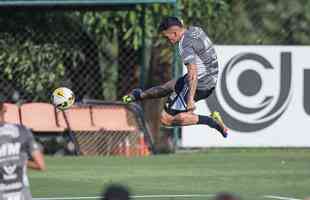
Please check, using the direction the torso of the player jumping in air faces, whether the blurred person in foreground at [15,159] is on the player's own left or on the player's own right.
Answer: on the player's own left

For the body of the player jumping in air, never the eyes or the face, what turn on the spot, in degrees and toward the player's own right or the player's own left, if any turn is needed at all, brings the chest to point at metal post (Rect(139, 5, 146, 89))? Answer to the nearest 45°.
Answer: approximately 90° to the player's own right

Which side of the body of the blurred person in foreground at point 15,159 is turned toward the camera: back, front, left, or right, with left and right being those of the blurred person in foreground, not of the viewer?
back

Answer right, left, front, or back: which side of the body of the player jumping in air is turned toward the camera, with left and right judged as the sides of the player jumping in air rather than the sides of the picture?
left

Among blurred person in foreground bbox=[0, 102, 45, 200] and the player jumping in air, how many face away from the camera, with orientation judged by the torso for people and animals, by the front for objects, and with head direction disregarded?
1

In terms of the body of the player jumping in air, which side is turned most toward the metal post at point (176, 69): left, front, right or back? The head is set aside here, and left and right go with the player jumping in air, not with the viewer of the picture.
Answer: right

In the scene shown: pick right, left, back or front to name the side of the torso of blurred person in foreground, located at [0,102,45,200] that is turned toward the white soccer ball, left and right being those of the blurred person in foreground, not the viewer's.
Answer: front

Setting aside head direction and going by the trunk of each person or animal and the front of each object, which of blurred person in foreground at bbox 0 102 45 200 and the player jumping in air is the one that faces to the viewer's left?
the player jumping in air
